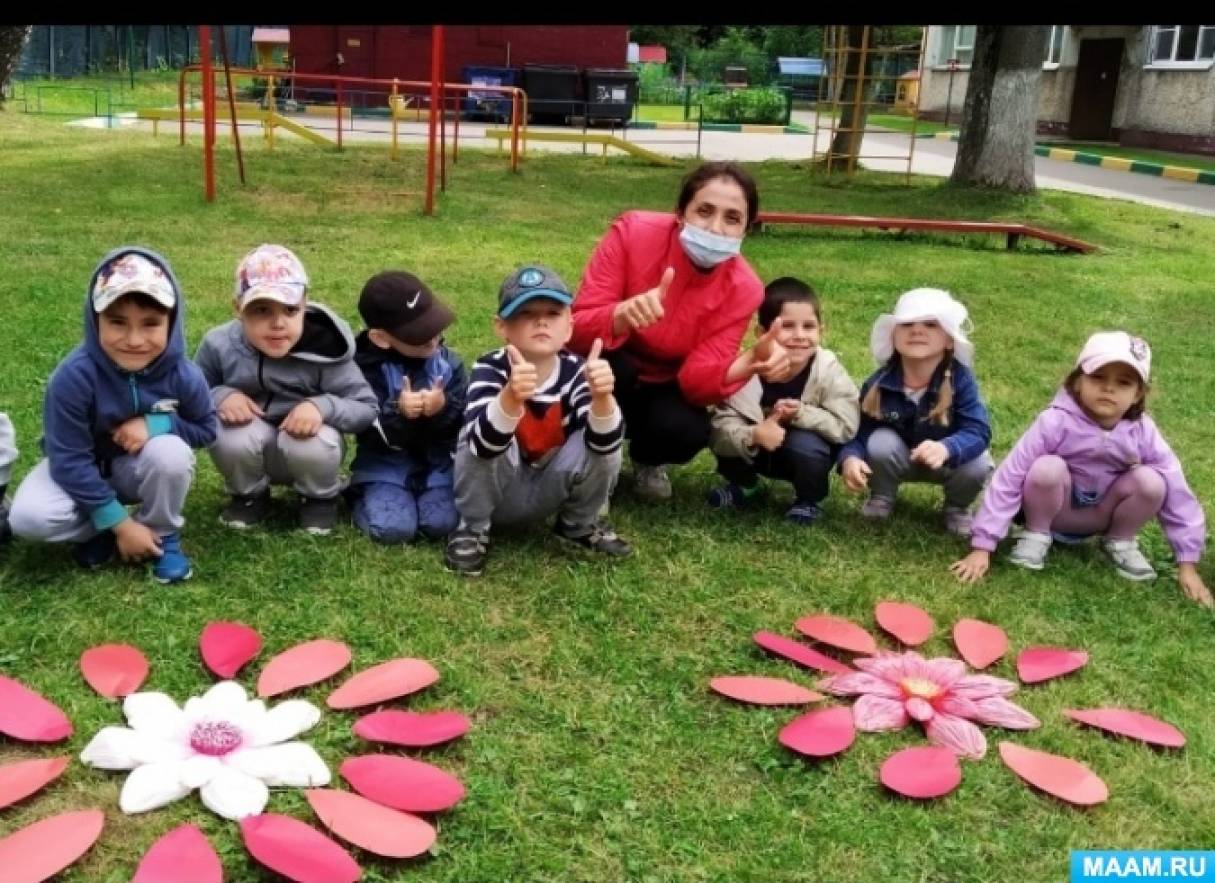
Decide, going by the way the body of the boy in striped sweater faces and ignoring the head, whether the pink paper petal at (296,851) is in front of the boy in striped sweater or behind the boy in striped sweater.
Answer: in front

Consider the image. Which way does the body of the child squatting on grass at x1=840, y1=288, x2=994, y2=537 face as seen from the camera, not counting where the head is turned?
toward the camera

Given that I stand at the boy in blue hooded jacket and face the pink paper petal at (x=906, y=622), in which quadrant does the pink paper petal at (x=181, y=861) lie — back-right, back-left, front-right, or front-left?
front-right

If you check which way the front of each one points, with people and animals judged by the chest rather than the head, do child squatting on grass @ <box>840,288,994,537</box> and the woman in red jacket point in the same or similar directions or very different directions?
same or similar directions

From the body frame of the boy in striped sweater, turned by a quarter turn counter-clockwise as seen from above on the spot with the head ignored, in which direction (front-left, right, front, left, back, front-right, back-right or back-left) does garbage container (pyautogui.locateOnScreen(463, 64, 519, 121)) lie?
left

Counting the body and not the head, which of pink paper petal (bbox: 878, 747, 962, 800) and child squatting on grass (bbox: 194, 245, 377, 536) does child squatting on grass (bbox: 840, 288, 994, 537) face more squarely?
the pink paper petal

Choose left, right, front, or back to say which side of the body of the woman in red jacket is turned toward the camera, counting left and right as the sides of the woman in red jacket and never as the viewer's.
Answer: front

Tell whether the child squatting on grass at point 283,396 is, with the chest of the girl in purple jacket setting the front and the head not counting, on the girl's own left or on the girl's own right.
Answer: on the girl's own right

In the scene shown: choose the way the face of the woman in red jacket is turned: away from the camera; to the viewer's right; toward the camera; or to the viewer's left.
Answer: toward the camera

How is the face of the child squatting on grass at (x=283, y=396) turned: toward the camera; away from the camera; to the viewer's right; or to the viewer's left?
toward the camera

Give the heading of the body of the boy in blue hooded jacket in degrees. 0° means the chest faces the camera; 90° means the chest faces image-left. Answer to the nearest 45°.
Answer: approximately 0°

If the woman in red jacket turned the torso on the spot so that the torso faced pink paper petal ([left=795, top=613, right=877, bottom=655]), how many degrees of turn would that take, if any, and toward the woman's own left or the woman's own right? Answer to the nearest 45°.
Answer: approximately 45° to the woman's own left

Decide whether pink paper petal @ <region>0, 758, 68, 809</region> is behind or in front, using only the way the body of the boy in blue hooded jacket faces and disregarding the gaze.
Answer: in front

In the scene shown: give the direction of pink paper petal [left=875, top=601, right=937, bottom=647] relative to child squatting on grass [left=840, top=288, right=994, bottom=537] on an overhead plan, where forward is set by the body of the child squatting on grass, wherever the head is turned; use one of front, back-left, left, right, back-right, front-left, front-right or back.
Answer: front

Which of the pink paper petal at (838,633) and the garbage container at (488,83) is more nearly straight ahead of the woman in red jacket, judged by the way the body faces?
the pink paper petal

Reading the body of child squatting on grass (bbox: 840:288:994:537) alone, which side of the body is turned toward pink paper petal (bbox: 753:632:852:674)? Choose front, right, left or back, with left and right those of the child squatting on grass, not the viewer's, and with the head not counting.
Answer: front
